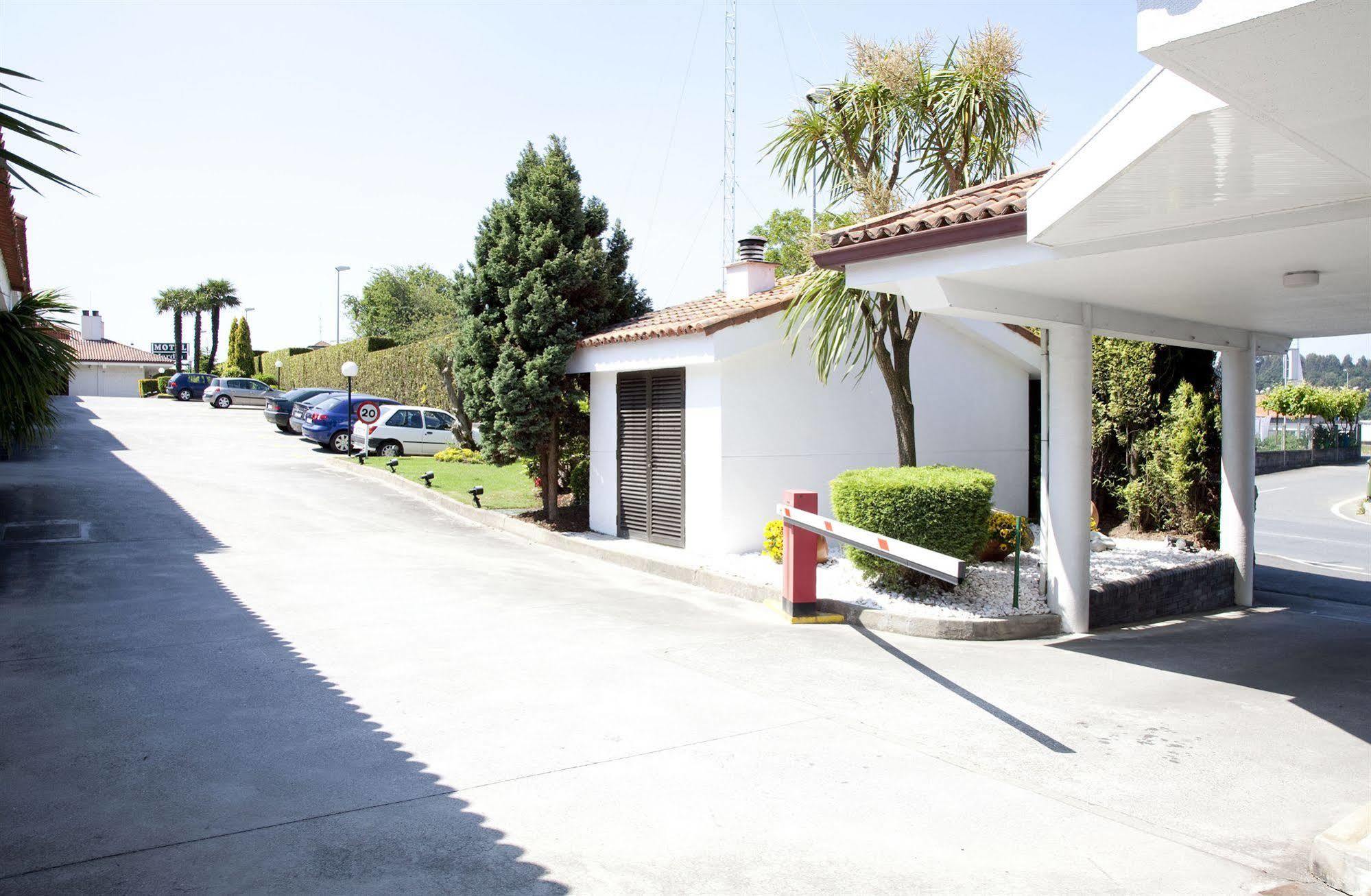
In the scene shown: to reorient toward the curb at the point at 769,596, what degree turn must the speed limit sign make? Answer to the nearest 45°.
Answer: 0° — it already faces it

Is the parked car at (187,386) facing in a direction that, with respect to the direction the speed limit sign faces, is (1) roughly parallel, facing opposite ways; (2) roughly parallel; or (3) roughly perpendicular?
roughly perpendicular

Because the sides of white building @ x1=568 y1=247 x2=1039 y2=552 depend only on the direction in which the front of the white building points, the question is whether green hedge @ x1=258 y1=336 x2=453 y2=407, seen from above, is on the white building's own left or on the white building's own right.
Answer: on the white building's own right

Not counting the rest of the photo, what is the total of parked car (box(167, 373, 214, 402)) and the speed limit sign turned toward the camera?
1

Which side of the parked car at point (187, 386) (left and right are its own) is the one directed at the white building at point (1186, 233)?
right

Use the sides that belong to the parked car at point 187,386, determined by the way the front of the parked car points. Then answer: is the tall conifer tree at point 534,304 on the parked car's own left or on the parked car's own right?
on the parked car's own right

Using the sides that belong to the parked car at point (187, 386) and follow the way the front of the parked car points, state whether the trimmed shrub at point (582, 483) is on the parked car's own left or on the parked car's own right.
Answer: on the parked car's own right

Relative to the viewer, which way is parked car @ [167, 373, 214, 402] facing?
to the viewer's right

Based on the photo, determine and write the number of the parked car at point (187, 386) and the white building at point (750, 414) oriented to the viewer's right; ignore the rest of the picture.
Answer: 1

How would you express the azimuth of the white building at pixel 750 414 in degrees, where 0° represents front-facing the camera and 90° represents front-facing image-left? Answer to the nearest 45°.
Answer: approximately 45°
